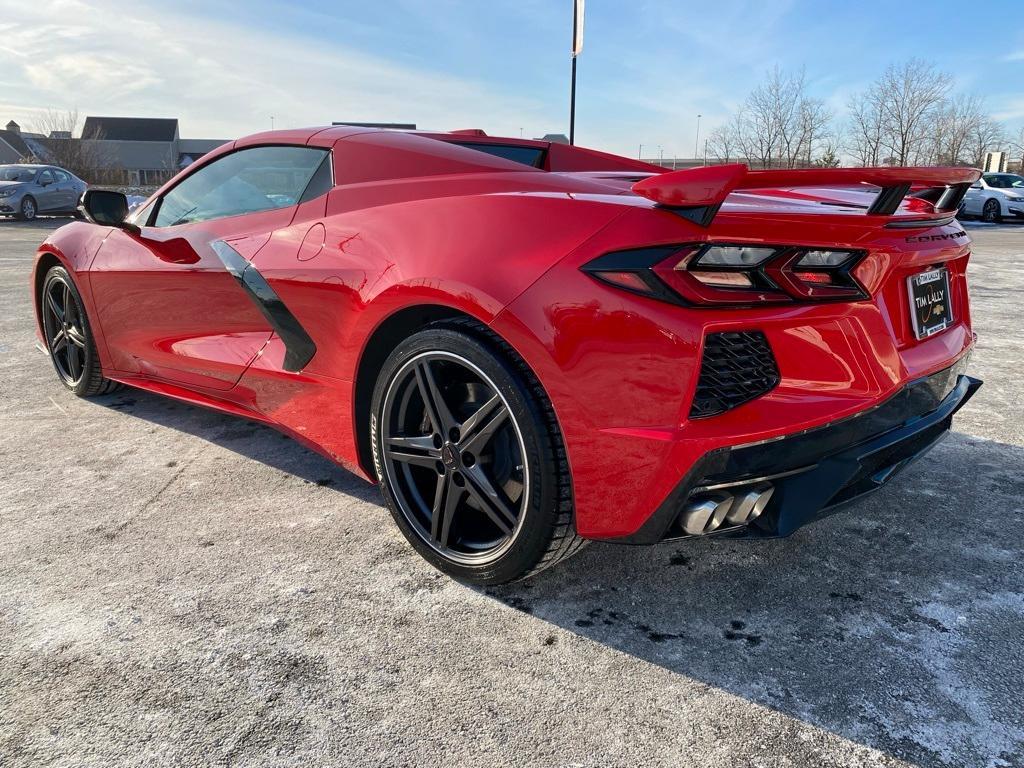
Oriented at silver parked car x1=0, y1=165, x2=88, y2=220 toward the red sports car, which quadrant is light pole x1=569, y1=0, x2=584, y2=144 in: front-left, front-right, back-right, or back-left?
front-left

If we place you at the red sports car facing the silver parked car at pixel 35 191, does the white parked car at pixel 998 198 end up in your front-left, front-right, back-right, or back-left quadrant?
front-right

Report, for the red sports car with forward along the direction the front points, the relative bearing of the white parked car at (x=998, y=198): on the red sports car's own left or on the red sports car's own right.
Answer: on the red sports car's own right

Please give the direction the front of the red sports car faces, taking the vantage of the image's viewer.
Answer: facing away from the viewer and to the left of the viewer

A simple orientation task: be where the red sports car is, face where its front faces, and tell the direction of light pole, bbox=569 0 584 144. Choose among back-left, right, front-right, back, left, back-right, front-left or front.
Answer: front-right

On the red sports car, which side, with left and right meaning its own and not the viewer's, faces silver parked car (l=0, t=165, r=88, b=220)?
front

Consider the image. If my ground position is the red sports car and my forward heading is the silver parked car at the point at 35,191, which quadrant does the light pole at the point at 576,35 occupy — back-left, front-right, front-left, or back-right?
front-right

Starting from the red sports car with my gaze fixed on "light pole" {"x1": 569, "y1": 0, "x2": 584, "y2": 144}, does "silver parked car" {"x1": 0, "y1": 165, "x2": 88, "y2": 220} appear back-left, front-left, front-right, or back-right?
front-left
